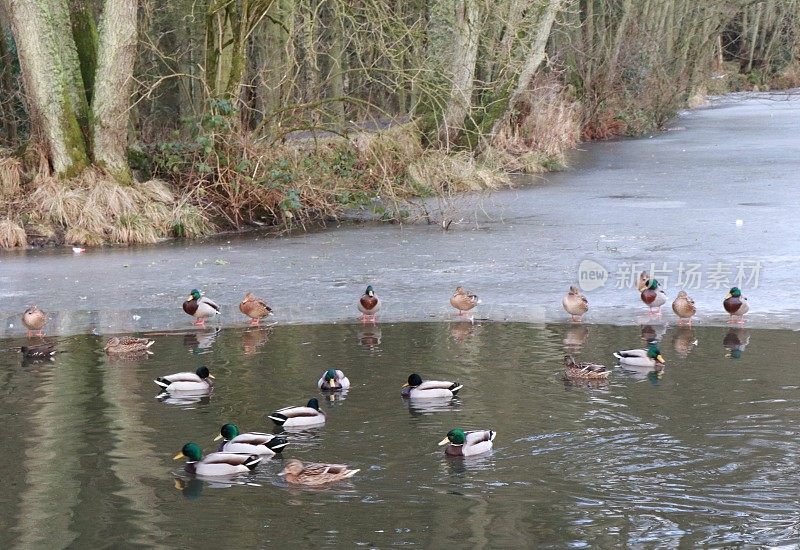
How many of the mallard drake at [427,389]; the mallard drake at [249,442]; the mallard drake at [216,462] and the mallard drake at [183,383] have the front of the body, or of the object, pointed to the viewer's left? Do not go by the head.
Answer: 3

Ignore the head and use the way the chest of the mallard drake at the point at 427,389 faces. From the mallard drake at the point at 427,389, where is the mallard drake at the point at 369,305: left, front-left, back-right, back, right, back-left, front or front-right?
right

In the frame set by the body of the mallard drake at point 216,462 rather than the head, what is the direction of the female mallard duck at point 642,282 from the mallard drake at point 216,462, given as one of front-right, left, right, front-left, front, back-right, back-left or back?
back-right

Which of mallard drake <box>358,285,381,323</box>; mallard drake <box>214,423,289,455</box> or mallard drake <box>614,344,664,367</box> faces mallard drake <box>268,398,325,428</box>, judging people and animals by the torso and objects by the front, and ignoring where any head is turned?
mallard drake <box>358,285,381,323</box>

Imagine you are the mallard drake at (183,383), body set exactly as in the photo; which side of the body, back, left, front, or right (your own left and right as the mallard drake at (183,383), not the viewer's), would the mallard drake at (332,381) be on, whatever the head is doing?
front

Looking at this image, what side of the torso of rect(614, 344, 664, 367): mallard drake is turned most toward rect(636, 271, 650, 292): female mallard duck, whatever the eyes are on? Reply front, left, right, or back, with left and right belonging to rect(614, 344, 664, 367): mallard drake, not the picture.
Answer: left

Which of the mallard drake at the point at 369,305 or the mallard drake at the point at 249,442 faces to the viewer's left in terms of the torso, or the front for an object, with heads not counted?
the mallard drake at the point at 249,442

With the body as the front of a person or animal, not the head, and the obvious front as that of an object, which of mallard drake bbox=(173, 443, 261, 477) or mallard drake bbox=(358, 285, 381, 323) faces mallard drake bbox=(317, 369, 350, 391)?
mallard drake bbox=(358, 285, 381, 323)

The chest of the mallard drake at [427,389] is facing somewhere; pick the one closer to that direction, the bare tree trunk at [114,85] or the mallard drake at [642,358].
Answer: the bare tree trunk

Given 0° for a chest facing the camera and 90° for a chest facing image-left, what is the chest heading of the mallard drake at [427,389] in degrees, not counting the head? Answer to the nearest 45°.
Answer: approximately 90°

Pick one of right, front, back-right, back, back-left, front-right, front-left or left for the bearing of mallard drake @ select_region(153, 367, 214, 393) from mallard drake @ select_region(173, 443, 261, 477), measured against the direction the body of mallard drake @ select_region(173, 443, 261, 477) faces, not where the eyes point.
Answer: right

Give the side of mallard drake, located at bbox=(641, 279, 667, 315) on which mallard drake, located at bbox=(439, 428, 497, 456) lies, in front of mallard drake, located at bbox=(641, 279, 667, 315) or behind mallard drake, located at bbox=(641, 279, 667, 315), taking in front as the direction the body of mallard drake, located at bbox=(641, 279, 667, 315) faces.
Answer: in front

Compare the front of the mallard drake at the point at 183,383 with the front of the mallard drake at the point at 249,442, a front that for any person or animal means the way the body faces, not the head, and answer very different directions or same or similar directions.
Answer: very different directions

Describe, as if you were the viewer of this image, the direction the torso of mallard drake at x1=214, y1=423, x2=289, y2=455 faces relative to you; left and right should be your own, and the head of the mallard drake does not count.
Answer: facing to the left of the viewer

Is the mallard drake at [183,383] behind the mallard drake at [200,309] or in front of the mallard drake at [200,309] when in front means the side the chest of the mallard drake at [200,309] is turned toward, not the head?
in front

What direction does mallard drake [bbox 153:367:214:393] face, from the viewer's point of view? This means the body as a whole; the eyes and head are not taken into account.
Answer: to the viewer's right
